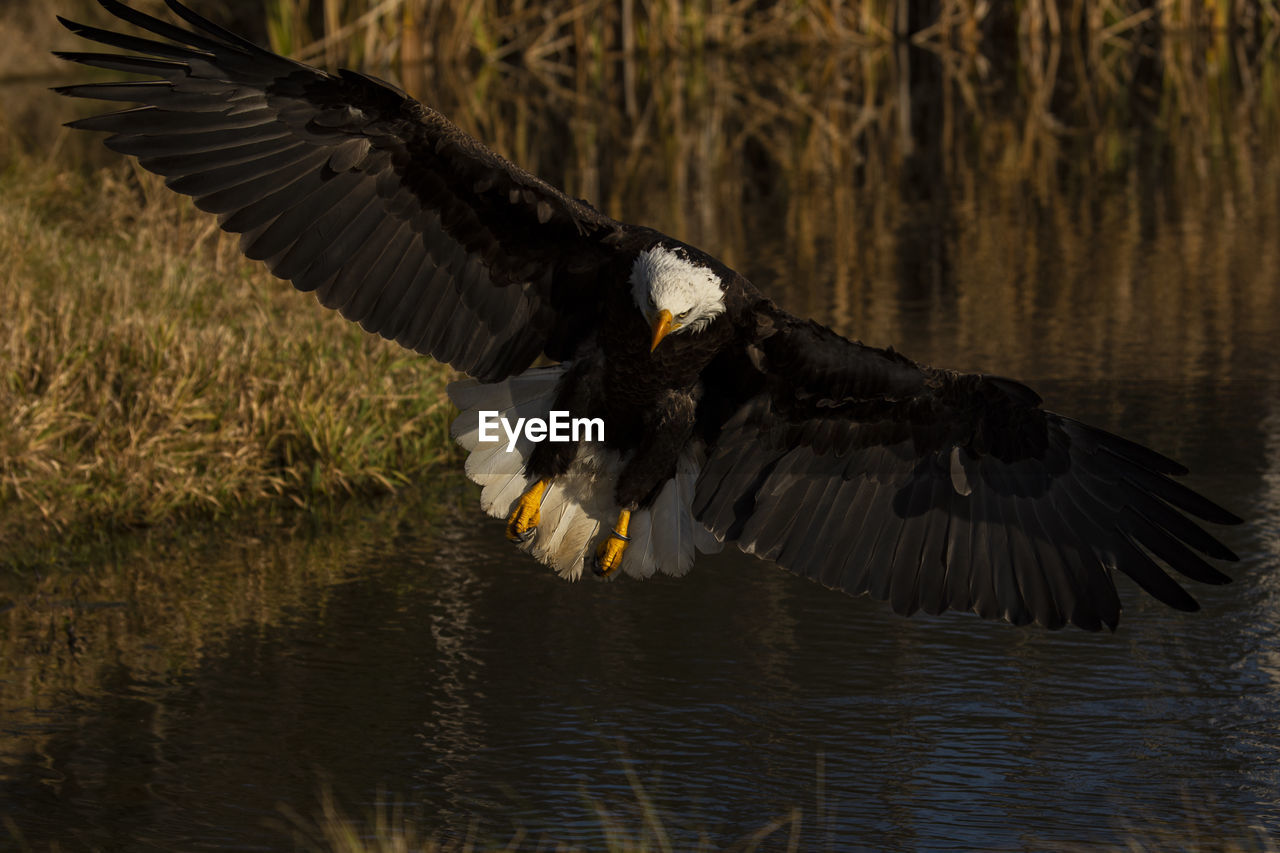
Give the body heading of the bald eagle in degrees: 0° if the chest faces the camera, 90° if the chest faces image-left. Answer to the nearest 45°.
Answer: approximately 0°
